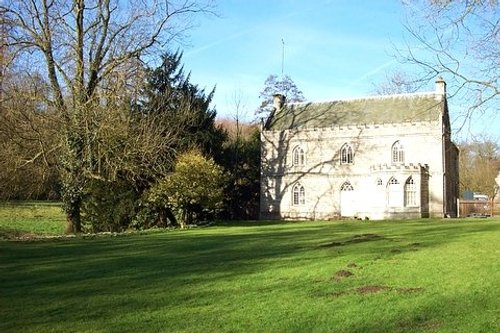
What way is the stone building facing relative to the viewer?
toward the camera

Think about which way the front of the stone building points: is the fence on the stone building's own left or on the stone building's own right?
on the stone building's own left

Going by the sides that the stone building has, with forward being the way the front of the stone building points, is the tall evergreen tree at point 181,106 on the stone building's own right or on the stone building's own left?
on the stone building's own right
